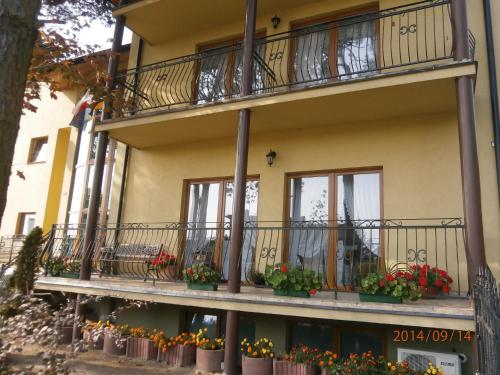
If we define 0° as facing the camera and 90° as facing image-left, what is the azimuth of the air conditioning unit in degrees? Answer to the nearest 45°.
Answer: approximately 0°

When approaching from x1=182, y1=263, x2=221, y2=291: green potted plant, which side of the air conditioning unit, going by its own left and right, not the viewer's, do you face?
right

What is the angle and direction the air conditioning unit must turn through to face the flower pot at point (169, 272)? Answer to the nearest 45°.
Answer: approximately 90° to its right

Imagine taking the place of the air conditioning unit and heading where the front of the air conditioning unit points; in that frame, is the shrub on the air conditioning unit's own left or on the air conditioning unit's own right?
on the air conditioning unit's own right

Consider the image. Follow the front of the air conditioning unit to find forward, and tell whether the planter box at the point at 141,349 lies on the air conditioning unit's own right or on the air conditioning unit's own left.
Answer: on the air conditioning unit's own right

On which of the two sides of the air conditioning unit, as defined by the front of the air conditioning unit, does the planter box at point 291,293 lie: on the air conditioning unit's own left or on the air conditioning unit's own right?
on the air conditioning unit's own right

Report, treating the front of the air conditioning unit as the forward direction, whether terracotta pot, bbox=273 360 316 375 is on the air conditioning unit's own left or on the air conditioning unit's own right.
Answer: on the air conditioning unit's own right

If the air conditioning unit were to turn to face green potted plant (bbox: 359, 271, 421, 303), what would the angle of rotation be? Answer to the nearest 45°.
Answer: approximately 45° to its right

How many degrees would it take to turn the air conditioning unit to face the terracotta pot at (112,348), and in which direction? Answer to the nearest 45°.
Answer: approximately 90° to its right

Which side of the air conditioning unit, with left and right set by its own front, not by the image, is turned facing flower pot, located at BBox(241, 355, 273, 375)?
right

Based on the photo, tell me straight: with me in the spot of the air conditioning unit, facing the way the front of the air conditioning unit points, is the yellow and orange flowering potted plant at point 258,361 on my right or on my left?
on my right

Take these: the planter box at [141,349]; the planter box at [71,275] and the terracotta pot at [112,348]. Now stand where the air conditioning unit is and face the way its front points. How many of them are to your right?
3
